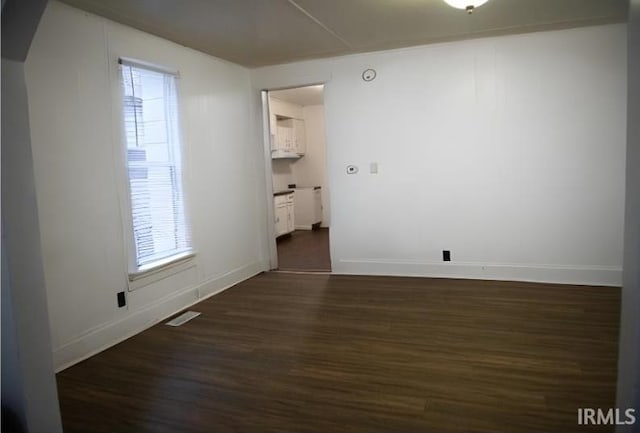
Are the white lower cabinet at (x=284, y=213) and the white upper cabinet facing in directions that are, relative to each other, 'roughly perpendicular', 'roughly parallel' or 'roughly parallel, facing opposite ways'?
roughly parallel

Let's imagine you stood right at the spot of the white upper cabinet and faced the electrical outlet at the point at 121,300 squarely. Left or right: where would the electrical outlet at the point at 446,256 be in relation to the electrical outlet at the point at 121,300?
left

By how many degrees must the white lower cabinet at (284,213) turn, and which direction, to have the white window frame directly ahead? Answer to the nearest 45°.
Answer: approximately 45° to its right

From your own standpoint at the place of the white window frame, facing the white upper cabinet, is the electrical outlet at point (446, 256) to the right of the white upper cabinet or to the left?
right

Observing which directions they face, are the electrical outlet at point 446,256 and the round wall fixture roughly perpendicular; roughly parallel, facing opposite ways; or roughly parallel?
roughly parallel

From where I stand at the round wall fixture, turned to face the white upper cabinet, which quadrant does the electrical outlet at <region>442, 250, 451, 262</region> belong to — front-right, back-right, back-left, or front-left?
back-right

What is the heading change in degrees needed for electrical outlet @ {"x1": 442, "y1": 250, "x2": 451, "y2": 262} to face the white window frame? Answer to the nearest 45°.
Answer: approximately 45° to its right

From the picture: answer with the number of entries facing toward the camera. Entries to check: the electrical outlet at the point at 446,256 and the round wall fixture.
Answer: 2

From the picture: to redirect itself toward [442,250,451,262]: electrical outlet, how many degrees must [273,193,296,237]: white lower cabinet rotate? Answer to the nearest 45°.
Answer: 0° — it already faces it

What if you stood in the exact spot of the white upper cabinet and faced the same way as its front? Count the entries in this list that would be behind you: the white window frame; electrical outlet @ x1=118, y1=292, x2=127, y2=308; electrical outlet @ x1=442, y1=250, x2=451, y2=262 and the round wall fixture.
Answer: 0

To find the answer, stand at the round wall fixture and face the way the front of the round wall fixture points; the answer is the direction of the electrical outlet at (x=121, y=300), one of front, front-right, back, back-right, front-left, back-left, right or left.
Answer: front-right

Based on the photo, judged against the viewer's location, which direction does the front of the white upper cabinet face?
facing the viewer and to the right of the viewer

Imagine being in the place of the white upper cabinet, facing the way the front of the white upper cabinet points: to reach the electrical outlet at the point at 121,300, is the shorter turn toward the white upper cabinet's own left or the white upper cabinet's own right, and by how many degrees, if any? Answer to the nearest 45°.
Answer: approximately 45° to the white upper cabinet's own right

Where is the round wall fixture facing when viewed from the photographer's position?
facing the viewer

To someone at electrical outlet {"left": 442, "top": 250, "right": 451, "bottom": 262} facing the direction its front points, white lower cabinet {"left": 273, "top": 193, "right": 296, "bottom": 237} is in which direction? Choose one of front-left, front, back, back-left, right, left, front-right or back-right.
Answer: back-right

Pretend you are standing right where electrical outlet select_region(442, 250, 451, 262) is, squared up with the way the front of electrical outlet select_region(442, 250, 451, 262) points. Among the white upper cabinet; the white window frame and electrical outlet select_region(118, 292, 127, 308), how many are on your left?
0

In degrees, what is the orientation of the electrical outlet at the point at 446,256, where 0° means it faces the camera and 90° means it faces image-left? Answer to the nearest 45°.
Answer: approximately 0°
